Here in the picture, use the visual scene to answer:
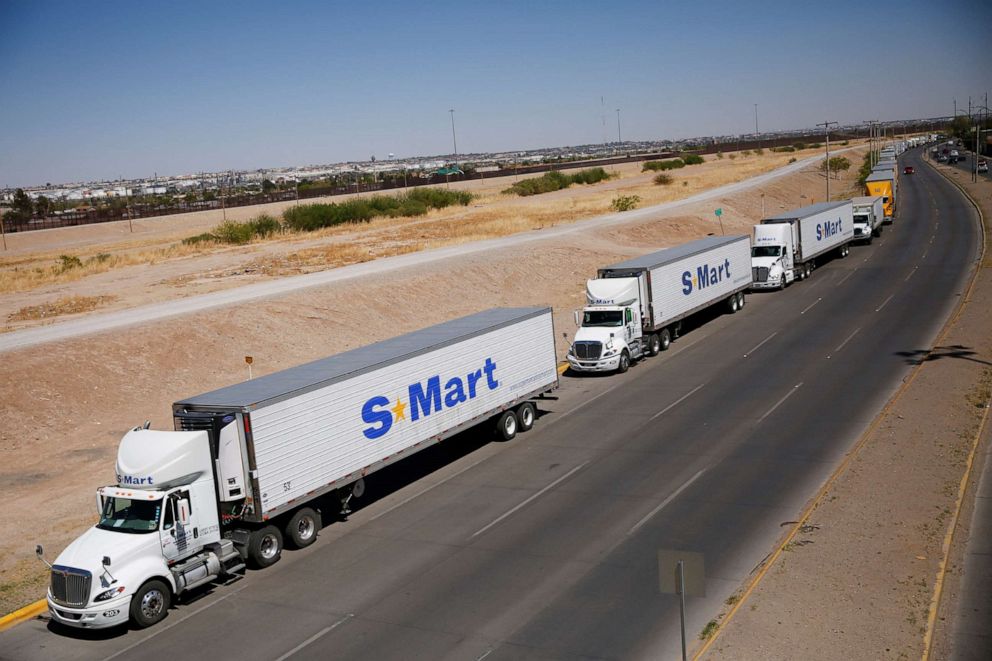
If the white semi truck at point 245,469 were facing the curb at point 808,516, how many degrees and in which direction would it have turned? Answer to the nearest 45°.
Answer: approximately 135° to its left

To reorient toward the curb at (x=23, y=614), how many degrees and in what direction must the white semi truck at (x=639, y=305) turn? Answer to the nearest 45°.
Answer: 0° — it already faces it

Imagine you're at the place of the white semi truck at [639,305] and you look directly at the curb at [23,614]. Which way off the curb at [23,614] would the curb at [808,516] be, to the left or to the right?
left

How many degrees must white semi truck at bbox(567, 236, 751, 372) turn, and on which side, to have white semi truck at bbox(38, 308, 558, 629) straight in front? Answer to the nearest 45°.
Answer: approximately 45° to its left

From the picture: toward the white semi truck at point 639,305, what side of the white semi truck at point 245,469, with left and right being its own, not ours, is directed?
back

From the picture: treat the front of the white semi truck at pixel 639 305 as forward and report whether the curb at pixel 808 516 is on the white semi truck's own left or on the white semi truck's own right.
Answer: on the white semi truck's own left

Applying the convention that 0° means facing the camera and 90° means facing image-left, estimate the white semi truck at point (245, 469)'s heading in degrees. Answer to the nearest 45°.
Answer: approximately 45°

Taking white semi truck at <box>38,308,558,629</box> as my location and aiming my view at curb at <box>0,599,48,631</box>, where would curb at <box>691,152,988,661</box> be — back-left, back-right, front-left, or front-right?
back-left

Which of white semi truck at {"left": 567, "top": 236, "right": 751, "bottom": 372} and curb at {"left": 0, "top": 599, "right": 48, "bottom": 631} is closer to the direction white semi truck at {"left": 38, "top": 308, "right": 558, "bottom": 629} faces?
the curb

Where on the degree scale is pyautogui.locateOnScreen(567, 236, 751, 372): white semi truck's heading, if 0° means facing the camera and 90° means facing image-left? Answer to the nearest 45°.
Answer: approximately 45°
